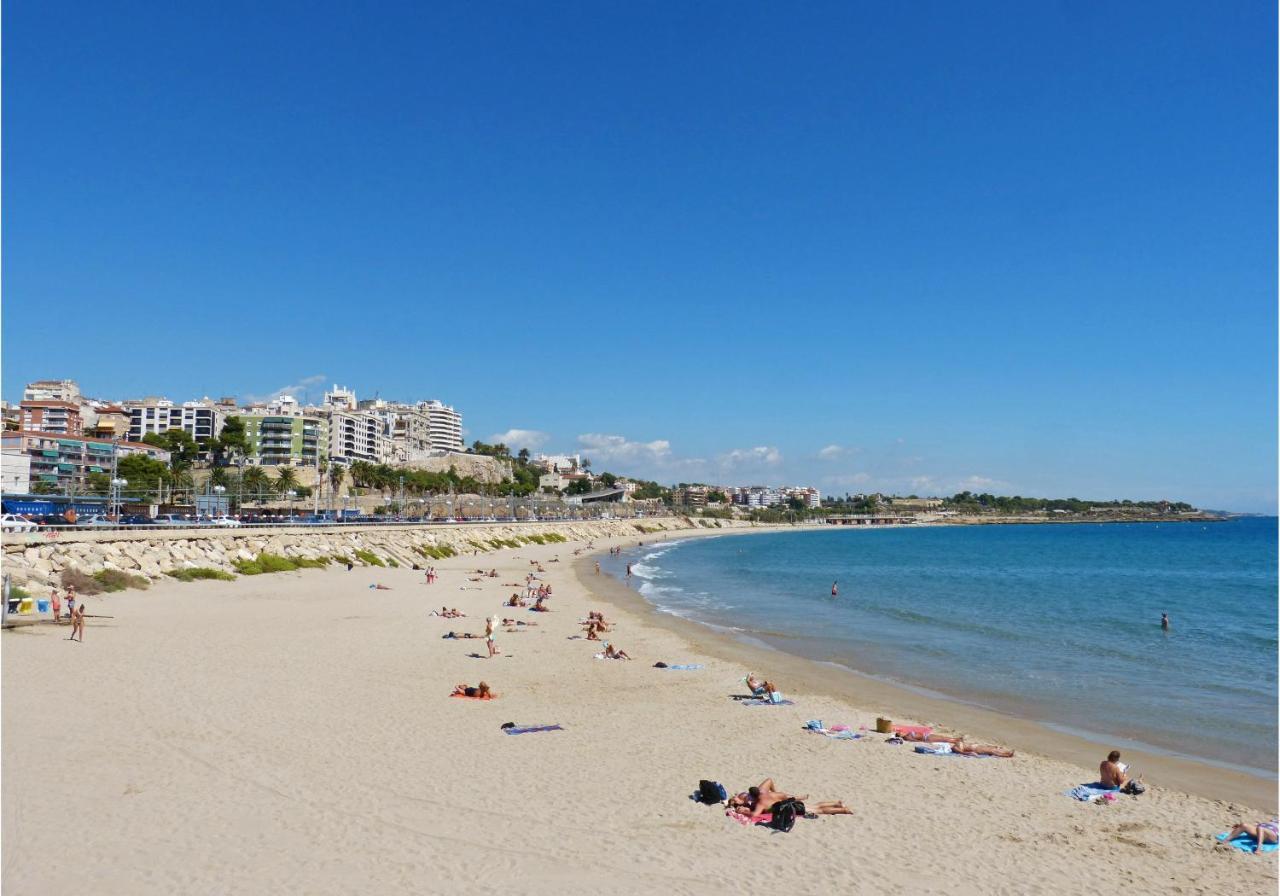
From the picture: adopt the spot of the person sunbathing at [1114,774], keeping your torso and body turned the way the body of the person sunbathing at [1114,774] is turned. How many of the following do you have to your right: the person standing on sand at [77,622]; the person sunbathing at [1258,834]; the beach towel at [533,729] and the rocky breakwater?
1

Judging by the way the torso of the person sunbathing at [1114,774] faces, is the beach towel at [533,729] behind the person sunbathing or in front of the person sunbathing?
behind

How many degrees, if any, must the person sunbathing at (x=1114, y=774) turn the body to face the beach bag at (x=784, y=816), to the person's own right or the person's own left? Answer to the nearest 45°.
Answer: approximately 180°

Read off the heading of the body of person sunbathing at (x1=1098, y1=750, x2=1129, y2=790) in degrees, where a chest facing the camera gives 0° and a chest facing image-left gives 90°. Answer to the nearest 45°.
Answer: approximately 225°

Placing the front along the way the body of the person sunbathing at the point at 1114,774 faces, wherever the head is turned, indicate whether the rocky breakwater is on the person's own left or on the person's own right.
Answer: on the person's own left

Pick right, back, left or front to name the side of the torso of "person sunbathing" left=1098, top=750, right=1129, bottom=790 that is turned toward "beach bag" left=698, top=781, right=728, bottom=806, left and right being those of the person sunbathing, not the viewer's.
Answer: back

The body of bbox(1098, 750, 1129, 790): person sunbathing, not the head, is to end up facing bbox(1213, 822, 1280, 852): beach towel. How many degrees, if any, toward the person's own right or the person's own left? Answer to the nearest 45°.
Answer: approximately 90° to the person's own right

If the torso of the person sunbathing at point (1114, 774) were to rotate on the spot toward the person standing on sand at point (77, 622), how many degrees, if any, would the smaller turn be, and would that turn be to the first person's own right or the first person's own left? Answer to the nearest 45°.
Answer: approximately 135° to the first person's own left

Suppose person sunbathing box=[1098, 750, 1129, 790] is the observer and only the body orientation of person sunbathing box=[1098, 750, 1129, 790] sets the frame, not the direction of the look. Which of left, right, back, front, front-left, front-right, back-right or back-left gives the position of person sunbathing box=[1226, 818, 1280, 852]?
right

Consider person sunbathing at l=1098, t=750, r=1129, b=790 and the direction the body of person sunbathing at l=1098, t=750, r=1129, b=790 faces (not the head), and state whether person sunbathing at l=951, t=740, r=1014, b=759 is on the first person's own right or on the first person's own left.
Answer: on the first person's own left

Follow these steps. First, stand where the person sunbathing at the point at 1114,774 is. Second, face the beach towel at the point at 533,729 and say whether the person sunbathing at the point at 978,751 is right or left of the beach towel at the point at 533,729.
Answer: right

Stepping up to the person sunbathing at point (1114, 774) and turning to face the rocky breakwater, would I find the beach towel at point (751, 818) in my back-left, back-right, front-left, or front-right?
front-left

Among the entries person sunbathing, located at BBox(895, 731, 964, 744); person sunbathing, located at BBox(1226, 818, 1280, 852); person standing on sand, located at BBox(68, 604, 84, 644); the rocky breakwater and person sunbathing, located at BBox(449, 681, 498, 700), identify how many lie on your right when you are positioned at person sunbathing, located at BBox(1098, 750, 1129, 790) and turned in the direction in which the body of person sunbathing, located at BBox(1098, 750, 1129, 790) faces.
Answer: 1
